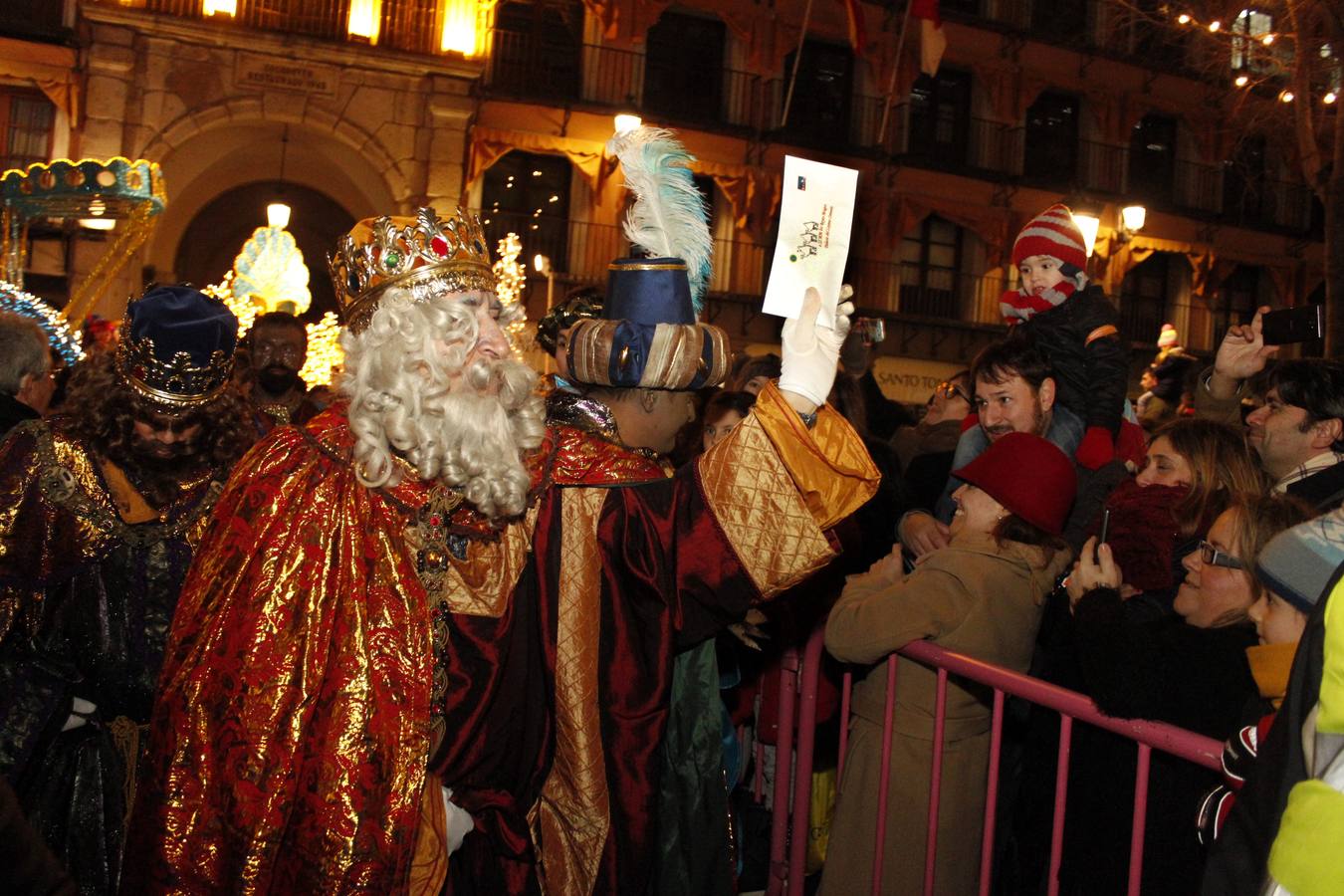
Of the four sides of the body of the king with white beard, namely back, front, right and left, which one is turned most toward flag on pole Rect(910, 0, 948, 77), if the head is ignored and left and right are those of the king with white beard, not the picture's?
left

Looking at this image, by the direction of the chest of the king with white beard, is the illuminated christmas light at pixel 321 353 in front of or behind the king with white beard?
behind

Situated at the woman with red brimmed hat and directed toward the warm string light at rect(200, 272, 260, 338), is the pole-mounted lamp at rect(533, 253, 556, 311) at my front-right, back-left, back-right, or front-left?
front-right

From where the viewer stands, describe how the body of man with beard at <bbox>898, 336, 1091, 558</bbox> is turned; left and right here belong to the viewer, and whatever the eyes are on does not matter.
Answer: facing the viewer and to the left of the viewer

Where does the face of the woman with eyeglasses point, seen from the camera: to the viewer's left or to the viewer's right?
to the viewer's left

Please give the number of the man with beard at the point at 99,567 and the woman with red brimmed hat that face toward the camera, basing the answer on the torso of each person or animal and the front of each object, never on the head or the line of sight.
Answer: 1

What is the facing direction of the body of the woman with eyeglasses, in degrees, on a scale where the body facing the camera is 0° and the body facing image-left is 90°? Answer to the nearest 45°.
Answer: approximately 90°

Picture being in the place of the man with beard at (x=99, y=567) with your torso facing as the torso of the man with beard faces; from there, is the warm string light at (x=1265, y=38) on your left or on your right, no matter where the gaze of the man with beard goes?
on your left

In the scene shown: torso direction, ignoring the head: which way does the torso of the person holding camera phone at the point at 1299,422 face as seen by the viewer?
to the viewer's left

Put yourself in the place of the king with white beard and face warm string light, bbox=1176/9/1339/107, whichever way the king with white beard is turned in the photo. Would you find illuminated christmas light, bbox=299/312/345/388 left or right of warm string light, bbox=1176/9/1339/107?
left

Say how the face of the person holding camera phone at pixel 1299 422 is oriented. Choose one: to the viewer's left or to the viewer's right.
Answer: to the viewer's left

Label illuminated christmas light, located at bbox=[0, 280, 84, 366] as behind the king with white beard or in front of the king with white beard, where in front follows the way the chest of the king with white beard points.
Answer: behind

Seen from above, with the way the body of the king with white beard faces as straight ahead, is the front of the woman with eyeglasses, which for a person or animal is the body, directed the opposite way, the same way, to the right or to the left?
the opposite way

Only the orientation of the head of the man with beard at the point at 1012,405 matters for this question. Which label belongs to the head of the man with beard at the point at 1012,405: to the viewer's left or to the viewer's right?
to the viewer's left

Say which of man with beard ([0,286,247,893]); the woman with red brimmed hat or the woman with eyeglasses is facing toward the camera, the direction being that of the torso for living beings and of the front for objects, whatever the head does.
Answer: the man with beard

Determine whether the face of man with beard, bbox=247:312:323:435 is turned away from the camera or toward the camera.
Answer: toward the camera

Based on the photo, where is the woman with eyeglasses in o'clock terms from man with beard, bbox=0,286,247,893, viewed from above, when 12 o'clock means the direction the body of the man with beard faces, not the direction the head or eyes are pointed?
The woman with eyeglasses is roughly at 10 o'clock from the man with beard.

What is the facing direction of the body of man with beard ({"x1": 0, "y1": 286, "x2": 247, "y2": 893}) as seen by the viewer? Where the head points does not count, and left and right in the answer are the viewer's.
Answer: facing the viewer

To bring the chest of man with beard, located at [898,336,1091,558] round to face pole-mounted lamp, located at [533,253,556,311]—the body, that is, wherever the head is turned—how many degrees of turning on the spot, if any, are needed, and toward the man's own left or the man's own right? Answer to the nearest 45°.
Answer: approximately 90° to the man's own right
